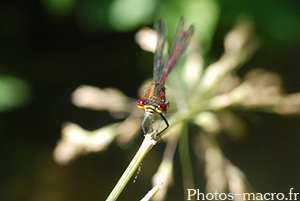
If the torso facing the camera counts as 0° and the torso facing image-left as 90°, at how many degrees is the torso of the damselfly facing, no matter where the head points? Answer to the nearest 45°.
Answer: approximately 0°
